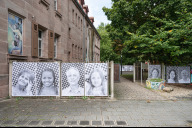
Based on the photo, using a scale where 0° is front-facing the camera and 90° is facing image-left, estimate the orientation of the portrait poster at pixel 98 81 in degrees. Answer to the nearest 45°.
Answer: approximately 0°

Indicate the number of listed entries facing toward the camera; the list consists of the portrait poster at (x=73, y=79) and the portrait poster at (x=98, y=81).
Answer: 2

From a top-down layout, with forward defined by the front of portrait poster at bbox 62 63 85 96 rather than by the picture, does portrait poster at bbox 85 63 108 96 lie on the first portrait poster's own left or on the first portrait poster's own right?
on the first portrait poster's own left

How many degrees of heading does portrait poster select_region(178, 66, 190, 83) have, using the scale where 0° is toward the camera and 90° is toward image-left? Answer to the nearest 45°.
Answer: approximately 0°

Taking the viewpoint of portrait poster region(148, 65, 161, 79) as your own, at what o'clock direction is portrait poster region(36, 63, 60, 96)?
portrait poster region(36, 63, 60, 96) is roughly at 1 o'clock from portrait poster region(148, 65, 161, 79).

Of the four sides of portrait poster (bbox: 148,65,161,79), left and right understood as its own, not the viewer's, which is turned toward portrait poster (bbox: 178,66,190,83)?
left
